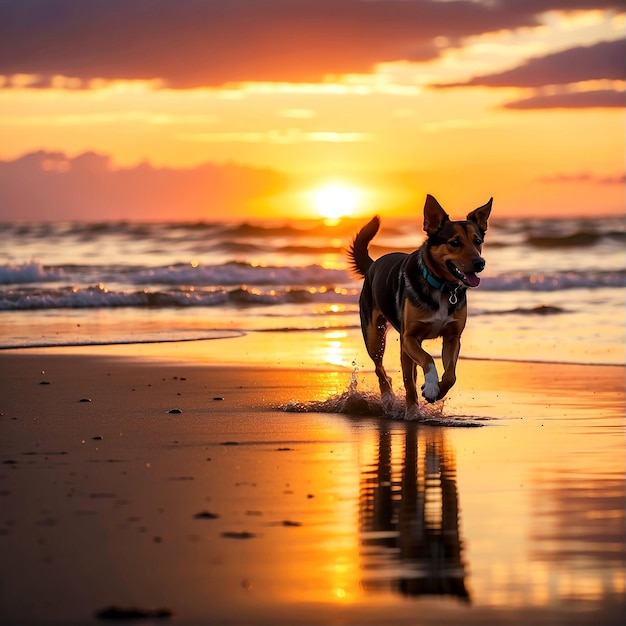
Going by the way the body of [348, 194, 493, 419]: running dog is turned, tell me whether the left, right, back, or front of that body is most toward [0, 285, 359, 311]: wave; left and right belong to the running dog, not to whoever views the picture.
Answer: back

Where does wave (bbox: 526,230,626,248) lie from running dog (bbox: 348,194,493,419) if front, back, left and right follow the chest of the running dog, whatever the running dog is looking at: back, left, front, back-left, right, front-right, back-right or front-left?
back-left

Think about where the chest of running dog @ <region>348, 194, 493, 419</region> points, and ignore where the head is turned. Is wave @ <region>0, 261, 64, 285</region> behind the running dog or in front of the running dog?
behind

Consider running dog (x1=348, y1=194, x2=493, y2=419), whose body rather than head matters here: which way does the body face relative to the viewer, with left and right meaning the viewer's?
facing the viewer and to the right of the viewer
